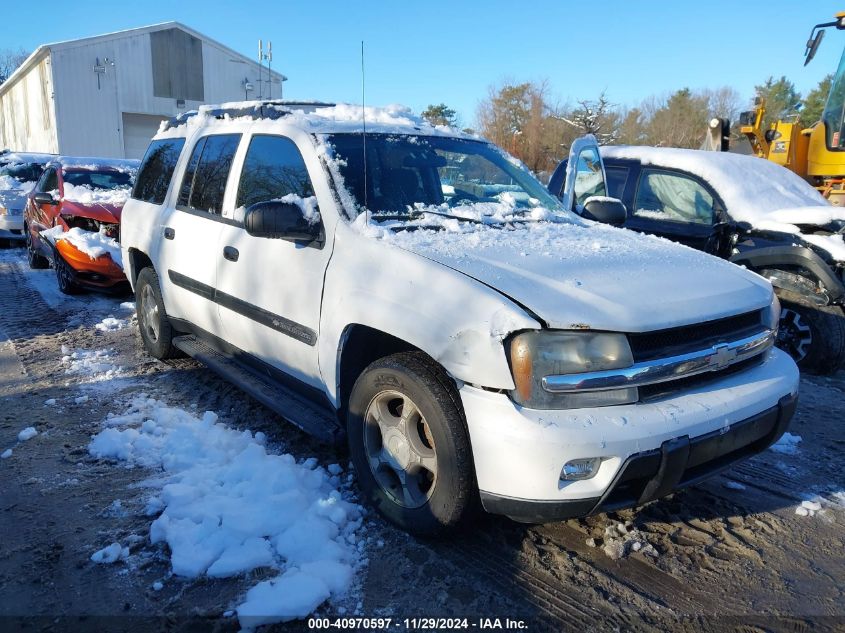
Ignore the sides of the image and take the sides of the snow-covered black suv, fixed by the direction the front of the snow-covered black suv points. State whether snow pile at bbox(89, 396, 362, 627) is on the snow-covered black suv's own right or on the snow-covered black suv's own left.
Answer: on the snow-covered black suv's own right

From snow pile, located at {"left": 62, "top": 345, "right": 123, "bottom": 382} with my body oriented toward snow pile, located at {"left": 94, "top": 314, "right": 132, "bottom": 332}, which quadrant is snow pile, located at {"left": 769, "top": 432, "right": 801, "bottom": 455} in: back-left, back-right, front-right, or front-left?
back-right

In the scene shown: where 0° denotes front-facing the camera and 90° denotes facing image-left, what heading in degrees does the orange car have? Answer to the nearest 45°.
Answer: approximately 315°

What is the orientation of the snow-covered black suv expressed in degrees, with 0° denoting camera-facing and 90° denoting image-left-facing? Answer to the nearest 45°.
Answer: approximately 315°

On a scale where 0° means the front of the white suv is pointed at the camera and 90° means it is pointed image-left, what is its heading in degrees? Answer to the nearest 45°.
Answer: approximately 315°

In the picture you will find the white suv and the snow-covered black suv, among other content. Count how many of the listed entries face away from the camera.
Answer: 0

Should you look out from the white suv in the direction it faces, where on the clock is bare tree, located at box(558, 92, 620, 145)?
The bare tree is roughly at 8 o'clock from the white suv.

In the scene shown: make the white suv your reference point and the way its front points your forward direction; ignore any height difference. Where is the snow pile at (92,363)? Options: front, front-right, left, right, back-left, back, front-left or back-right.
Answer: back

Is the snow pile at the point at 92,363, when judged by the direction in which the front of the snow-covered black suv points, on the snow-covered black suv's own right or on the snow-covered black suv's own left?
on the snow-covered black suv's own right

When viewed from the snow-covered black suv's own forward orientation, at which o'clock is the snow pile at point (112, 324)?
The snow pile is roughly at 4 o'clock from the snow-covered black suv.
